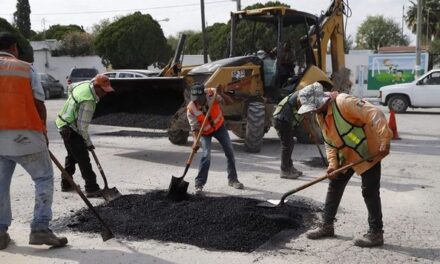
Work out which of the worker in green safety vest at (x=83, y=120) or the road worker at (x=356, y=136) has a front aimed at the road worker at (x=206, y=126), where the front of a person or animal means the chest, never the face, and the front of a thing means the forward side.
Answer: the worker in green safety vest

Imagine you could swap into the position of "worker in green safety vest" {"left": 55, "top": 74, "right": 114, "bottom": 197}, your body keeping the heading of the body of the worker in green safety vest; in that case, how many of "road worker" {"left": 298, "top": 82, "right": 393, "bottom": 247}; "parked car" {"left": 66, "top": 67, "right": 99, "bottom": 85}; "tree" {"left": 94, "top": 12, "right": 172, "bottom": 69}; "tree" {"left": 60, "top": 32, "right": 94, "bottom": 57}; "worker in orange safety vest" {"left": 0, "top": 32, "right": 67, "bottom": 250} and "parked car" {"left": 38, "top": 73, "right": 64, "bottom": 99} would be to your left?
4

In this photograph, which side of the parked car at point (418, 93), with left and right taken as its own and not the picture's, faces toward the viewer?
left

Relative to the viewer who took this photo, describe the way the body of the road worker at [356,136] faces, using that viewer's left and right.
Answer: facing the viewer and to the left of the viewer

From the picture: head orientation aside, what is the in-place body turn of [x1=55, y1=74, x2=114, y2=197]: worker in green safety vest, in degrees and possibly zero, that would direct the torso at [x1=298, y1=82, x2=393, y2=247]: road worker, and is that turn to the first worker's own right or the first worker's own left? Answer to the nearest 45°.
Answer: approximately 45° to the first worker's own right

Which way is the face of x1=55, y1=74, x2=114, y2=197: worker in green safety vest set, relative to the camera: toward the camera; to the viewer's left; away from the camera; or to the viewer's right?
to the viewer's right

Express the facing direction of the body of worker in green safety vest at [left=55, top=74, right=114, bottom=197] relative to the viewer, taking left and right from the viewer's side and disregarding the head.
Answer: facing to the right of the viewer

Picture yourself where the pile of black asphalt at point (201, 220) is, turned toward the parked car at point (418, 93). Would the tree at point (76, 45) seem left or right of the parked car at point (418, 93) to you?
left

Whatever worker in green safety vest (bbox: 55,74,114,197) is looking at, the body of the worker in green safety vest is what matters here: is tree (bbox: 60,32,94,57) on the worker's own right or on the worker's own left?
on the worker's own left

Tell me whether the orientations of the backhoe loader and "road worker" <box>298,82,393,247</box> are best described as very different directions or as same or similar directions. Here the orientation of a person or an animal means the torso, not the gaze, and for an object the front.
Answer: same or similar directions

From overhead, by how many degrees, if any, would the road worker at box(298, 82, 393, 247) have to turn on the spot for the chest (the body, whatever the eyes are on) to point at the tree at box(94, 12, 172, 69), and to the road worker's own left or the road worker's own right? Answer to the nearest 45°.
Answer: approximately 90° to the road worker's own right

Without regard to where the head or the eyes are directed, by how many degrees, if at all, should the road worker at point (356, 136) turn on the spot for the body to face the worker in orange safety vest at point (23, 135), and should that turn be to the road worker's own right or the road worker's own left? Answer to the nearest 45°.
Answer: approximately 45° to the road worker's own right

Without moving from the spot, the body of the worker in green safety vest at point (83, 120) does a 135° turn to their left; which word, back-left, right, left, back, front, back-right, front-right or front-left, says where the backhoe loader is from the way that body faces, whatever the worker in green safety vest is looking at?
right
